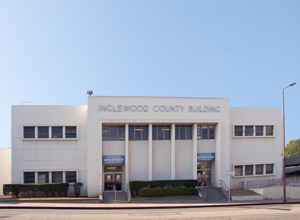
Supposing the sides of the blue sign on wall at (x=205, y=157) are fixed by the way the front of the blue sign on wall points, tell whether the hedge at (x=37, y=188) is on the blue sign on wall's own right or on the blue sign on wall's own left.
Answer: on the blue sign on wall's own right

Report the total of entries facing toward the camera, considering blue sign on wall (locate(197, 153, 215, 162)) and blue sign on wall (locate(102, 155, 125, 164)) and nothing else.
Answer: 2

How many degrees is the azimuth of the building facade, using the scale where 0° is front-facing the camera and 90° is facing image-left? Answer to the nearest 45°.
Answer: approximately 0°
